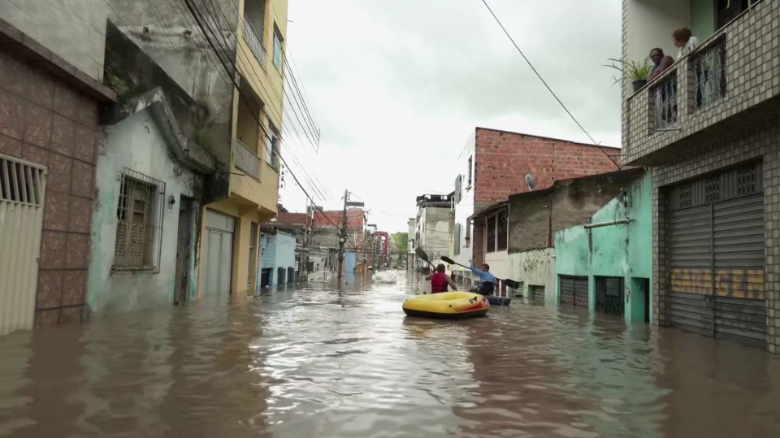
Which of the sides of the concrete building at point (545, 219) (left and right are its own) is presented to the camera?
left

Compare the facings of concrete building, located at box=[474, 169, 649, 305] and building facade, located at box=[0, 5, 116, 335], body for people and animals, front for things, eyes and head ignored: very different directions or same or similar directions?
very different directions

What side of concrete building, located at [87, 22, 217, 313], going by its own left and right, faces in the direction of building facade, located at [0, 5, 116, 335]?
right

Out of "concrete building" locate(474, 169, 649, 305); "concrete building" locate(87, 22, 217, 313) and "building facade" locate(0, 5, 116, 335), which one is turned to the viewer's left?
"concrete building" locate(474, 169, 649, 305)

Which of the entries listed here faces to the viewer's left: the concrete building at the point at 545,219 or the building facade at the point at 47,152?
the concrete building

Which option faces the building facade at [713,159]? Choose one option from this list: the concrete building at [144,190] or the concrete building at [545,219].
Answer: the concrete building at [144,190]

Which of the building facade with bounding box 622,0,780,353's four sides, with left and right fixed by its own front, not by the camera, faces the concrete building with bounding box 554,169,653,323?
right

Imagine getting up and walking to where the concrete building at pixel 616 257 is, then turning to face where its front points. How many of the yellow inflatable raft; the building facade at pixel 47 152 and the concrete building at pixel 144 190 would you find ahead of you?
3

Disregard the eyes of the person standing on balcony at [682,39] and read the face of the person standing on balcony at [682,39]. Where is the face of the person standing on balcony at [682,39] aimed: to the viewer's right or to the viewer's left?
to the viewer's left

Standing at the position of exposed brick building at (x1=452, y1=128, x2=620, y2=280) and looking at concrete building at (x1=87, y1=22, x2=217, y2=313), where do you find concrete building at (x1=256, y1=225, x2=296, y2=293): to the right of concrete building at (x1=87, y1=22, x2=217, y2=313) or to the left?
right

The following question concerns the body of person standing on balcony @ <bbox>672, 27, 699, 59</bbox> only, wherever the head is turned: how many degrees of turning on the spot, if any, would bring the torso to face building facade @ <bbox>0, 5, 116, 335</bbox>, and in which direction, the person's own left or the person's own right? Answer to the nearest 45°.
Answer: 0° — they already face it
